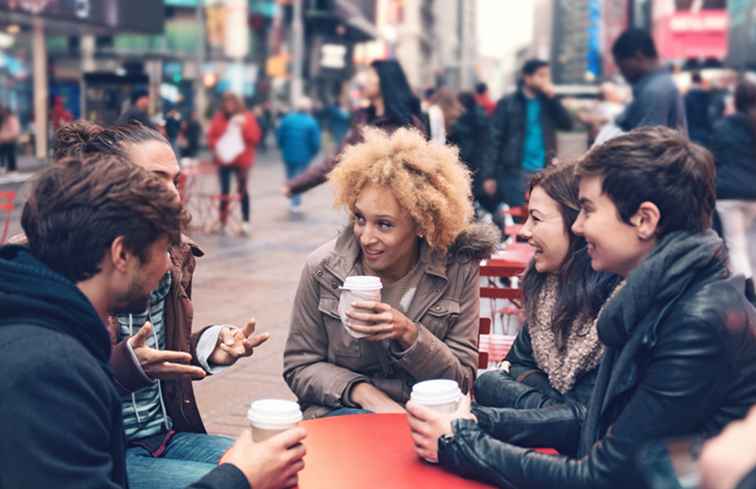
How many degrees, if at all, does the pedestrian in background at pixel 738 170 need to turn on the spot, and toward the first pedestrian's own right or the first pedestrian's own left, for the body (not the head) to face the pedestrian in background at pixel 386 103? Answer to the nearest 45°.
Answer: approximately 135° to the first pedestrian's own left

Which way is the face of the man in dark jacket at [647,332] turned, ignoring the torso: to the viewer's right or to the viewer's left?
to the viewer's left

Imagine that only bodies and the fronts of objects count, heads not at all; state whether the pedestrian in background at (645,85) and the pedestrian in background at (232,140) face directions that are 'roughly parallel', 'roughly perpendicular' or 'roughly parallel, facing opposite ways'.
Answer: roughly perpendicular

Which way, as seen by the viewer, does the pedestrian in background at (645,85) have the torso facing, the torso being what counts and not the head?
to the viewer's left

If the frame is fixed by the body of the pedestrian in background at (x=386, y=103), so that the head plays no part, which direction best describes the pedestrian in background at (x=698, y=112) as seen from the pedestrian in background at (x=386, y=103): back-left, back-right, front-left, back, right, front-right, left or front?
back-right

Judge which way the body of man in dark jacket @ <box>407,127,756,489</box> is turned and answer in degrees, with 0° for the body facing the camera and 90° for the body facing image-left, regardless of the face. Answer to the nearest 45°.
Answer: approximately 90°

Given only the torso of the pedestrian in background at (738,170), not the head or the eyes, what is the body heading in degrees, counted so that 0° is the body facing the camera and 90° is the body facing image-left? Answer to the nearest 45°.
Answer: approximately 180°

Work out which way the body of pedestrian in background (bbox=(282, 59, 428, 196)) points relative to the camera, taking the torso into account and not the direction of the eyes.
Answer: to the viewer's left

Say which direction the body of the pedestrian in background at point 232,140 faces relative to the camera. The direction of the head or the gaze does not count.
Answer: toward the camera
